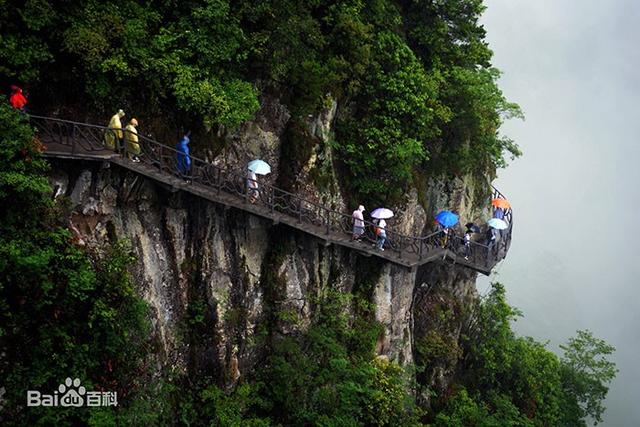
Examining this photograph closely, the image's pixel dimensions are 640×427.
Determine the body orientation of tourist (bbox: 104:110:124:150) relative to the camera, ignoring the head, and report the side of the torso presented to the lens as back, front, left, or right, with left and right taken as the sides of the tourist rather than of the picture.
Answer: right

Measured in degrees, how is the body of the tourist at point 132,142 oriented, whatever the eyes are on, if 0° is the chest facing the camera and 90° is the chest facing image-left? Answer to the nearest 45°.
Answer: approximately 270°

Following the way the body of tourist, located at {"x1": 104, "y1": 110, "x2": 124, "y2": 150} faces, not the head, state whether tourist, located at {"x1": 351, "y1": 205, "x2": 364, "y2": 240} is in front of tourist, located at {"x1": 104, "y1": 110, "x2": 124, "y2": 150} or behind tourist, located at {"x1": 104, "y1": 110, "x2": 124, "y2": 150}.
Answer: in front

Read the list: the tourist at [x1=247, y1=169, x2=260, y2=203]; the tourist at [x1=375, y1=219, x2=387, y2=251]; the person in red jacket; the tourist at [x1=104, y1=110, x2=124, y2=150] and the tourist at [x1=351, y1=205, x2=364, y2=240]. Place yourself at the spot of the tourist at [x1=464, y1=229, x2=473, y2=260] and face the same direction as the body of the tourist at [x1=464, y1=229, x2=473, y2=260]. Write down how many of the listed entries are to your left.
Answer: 0

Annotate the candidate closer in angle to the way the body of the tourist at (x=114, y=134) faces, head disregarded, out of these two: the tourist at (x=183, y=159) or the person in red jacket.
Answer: the tourist

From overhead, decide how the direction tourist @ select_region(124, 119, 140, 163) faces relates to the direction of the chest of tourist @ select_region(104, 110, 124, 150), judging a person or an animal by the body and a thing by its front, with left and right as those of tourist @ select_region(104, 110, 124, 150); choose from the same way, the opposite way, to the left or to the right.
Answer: the same way

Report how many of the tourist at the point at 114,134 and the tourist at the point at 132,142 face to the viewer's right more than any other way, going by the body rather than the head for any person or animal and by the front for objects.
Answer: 2

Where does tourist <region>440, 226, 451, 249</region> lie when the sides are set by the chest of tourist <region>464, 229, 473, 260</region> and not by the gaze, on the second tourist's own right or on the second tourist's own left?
on the second tourist's own right
